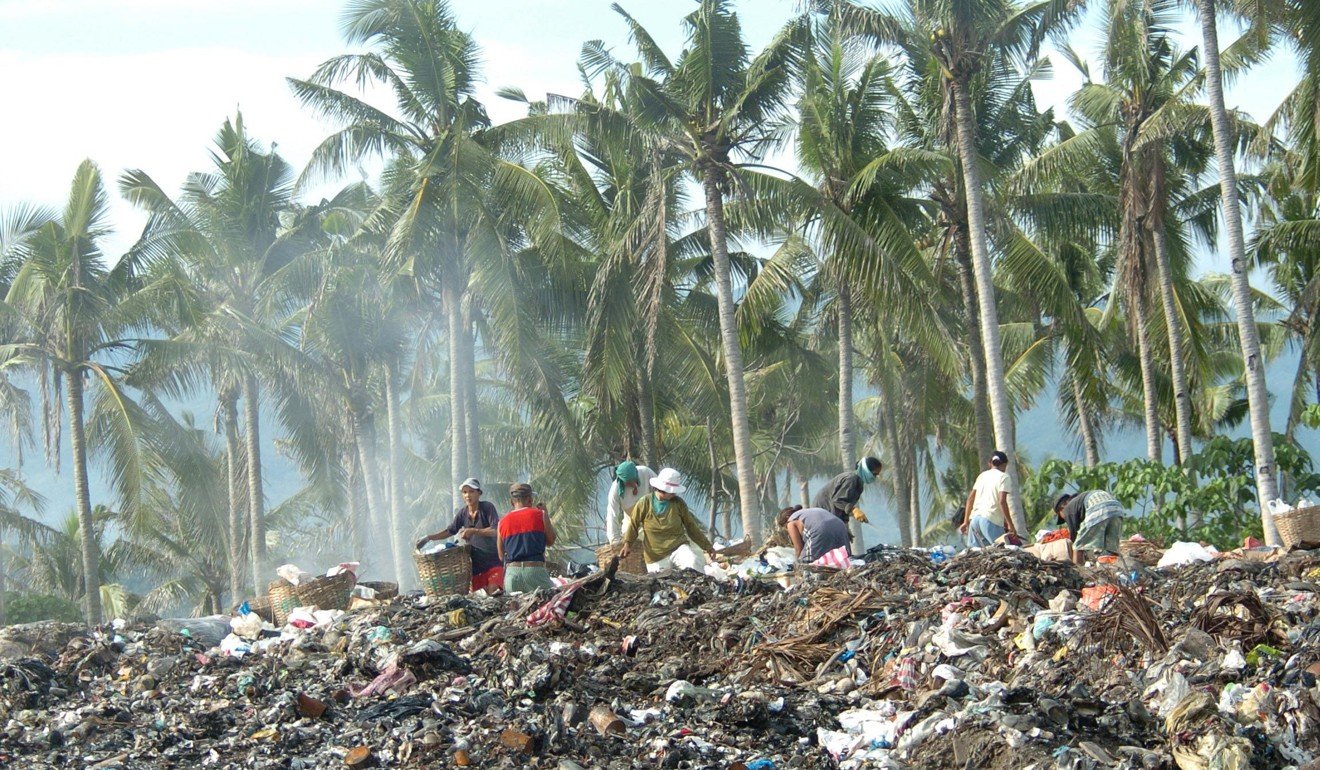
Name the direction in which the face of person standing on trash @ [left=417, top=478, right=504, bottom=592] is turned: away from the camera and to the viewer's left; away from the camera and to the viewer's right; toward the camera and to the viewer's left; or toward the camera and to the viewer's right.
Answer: toward the camera and to the viewer's left

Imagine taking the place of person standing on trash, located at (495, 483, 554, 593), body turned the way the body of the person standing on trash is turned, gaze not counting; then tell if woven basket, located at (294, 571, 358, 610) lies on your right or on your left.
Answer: on your left

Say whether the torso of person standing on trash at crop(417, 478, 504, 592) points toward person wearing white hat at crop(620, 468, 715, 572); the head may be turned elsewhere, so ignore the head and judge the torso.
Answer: no

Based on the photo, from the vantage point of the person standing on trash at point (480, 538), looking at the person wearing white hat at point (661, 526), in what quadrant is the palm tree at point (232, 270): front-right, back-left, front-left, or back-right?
back-left

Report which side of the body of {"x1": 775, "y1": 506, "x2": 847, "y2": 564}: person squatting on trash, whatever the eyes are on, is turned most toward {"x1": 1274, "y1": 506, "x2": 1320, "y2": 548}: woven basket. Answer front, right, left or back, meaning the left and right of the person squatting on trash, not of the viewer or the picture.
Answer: back

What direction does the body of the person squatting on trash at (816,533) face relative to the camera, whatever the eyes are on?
to the viewer's left

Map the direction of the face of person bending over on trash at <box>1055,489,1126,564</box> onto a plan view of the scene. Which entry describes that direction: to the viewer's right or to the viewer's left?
to the viewer's left

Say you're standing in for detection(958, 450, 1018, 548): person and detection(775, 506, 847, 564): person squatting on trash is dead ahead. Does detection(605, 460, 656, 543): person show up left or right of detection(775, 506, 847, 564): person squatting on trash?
right

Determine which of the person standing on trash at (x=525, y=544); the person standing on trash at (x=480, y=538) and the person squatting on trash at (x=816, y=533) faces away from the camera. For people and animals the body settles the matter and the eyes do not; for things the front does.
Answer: the person standing on trash at (x=525, y=544)

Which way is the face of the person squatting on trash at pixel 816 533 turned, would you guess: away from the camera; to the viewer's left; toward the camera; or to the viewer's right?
to the viewer's left

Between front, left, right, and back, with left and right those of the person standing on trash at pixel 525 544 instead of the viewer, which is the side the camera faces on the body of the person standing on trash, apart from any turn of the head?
back

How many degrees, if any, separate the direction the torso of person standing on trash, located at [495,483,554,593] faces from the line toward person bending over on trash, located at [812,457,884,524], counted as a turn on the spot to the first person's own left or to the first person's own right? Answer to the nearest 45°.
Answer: approximately 90° to the first person's own right
